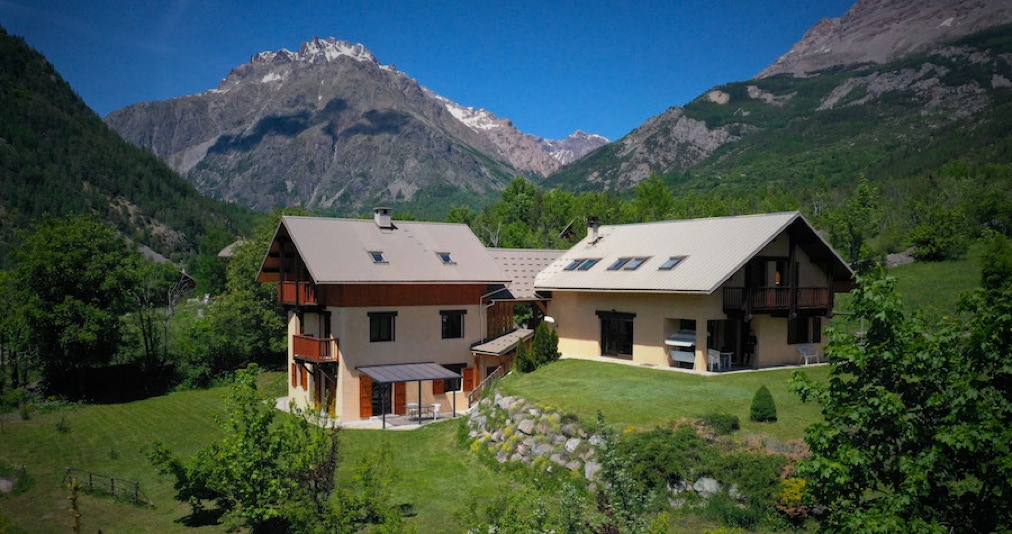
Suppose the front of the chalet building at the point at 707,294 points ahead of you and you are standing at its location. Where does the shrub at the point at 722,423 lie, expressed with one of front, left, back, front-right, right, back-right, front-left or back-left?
front-right

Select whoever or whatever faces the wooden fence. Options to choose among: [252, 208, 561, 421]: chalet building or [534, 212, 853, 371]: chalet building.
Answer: [252, 208, 561, 421]: chalet building

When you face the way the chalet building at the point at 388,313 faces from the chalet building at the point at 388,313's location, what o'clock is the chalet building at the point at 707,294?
the chalet building at the point at 707,294 is roughly at 8 o'clock from the chalet building at the point at 388,313.

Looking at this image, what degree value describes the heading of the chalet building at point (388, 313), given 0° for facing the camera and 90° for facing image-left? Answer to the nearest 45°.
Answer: approximately 45°

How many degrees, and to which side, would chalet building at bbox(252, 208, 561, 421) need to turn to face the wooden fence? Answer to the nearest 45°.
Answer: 0° — it already faces it

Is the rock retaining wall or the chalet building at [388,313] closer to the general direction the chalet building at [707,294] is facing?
the rock retaining wall

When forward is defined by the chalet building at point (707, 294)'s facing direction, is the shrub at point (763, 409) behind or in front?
in front

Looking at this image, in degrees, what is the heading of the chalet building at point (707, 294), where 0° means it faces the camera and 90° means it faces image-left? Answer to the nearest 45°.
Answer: approximately 315°

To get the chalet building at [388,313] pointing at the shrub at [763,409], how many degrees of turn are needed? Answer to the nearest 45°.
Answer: approximately 90° to its left

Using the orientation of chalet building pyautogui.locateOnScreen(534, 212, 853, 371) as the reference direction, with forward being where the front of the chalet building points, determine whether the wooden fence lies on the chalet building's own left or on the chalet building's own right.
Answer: on the chalet building's own right

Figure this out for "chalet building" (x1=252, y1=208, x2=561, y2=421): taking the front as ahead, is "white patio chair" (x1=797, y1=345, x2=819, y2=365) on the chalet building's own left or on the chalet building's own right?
on the chalet building's own left
